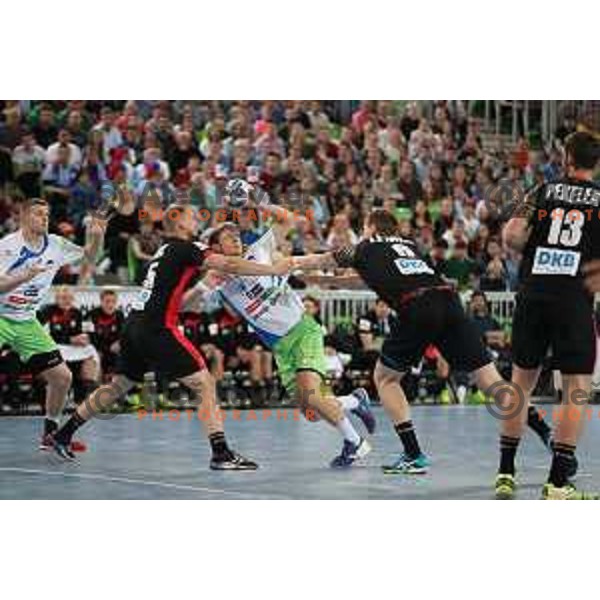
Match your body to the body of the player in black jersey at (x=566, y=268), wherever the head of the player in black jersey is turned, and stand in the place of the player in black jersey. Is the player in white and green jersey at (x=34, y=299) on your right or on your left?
on your left

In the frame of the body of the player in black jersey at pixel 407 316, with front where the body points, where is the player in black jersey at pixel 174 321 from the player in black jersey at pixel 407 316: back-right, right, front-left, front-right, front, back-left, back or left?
front-left

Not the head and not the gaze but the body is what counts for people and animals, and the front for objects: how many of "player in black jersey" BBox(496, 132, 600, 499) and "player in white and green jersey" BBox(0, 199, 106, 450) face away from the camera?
1

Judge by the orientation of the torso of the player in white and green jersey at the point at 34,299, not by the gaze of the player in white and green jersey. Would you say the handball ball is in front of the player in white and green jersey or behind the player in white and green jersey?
in front

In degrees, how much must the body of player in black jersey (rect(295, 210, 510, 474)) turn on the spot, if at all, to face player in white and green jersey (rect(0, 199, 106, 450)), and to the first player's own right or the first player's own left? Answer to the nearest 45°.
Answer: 0° — they already face them

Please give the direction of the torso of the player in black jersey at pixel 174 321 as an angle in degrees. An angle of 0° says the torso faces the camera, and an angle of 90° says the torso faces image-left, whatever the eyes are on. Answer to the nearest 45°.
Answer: approximately 225°

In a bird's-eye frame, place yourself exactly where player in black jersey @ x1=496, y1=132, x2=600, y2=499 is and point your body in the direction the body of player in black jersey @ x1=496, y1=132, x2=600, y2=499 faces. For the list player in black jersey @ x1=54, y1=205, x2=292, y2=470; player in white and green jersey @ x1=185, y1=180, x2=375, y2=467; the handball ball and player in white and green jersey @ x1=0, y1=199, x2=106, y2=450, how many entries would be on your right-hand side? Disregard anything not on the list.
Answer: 0

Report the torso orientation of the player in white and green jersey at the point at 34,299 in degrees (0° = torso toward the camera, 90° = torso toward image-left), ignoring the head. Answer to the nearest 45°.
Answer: approximately 315°

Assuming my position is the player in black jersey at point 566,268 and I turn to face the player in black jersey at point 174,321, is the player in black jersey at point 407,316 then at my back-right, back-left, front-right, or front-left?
front-right

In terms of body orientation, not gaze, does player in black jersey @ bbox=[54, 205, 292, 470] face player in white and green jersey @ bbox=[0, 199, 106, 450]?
no

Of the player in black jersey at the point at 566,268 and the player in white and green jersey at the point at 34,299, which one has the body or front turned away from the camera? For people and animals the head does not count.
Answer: the player in black jersey

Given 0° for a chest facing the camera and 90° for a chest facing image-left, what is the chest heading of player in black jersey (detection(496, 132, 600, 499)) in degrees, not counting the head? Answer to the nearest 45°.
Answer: approximately 180°

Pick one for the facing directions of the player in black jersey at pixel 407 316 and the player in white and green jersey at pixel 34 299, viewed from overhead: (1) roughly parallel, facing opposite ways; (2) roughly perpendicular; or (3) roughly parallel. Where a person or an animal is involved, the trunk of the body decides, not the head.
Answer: roughly parallel, facing opposite ways

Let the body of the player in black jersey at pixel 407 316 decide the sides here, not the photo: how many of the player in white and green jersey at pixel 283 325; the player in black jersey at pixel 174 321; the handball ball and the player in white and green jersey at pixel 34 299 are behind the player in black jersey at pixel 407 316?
0

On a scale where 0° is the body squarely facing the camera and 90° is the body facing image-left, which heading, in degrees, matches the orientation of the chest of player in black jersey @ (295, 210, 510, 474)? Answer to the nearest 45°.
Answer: approximately 135°

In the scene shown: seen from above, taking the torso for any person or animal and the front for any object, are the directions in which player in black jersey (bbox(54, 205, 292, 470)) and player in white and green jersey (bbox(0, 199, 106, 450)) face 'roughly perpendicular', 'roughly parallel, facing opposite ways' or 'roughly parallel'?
roughly perpendicular

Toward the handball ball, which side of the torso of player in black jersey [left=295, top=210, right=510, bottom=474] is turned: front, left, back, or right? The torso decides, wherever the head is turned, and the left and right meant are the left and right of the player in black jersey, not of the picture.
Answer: front

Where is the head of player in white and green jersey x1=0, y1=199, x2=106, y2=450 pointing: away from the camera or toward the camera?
toward the camera
